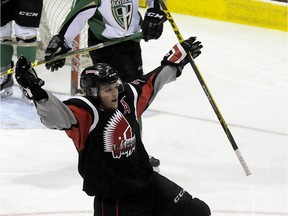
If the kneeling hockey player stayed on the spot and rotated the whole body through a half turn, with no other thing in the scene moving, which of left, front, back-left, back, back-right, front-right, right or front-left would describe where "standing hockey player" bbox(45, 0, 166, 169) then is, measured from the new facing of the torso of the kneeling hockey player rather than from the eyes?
front-right

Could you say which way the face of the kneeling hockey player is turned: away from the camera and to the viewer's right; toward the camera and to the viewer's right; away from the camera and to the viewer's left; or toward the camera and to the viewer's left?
toward the camera and to the viewer's right

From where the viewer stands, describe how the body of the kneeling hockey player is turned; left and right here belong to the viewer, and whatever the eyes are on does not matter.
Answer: facing the viewer and to the right of the viewer

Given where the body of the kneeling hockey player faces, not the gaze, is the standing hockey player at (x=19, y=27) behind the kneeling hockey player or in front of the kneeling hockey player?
behind
